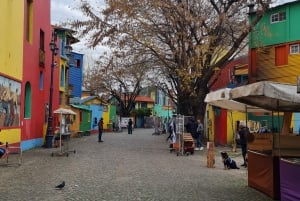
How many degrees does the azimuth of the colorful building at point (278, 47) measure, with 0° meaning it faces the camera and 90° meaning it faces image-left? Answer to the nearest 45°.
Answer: approximately 45°

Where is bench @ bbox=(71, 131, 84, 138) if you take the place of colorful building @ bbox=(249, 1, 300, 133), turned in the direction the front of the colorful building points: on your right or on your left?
on your right

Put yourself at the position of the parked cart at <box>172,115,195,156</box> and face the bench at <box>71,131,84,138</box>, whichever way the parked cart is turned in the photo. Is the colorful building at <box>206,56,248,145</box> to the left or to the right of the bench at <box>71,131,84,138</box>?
right

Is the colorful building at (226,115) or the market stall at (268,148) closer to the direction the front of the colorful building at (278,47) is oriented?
the market stall

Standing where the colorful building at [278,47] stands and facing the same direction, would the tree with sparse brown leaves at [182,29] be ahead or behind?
ahead

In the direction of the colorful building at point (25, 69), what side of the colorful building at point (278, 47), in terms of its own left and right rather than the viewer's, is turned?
front

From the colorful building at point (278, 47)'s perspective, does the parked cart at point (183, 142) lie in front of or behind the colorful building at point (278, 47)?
in front

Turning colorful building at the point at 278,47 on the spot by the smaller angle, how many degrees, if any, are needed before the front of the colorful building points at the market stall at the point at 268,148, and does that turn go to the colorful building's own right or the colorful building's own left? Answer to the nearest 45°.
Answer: approximately 45° to the colorful building's own left

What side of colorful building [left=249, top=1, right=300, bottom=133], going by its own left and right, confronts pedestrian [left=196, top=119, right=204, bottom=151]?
front

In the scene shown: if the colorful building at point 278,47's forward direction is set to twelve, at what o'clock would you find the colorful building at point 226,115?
the colorful building at point 226,115 is roughly at 3 o'clock from the colorful building at point 278,47.
